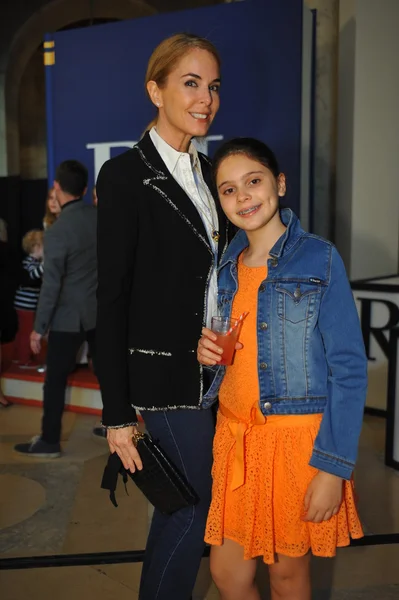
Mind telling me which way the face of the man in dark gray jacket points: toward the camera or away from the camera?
away from the camera

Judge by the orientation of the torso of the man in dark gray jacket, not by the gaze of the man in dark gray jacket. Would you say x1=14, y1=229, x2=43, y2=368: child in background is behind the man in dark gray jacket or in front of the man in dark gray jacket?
in front

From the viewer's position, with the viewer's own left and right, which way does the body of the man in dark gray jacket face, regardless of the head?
facing away from the viewer and to the left of the viewer

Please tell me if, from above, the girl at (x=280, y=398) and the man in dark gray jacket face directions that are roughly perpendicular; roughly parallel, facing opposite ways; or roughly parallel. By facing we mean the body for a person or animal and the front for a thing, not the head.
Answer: roughly perpendicular

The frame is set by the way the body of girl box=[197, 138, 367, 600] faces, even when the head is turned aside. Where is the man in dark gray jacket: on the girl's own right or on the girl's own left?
on the girl's own right

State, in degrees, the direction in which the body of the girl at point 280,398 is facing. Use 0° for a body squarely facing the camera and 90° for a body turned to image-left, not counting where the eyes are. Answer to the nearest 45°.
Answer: approximately 45°

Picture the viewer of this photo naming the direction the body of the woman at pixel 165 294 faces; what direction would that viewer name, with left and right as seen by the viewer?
facing the viewer and to the right of the viewer

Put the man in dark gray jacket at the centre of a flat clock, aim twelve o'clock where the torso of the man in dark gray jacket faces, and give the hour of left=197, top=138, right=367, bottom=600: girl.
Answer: The girl is roughly at 7 o'clock from the man in dark gray jacket.
